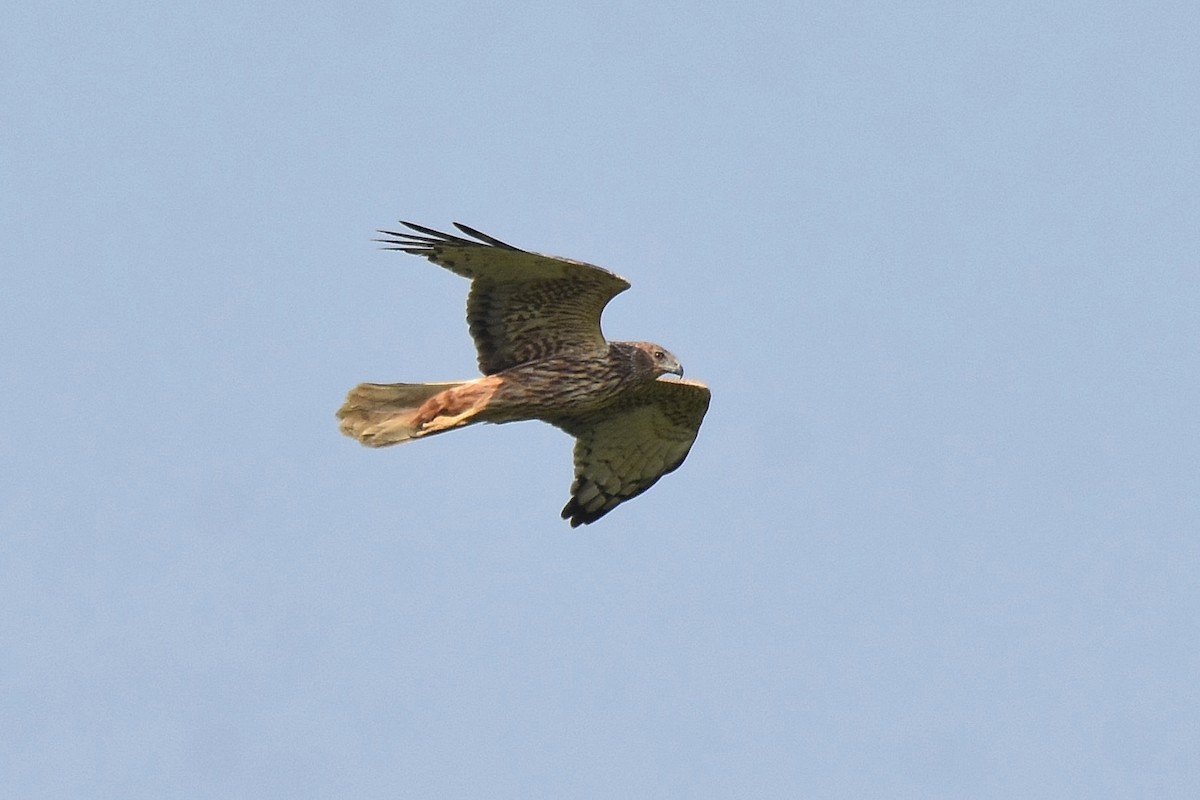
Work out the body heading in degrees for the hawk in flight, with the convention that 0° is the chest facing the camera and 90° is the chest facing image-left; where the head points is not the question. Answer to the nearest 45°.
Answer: approximately 270°
